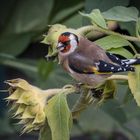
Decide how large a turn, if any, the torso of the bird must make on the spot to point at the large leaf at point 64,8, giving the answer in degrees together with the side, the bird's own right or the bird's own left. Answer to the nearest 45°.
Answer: approximately 90° to the bird's own right

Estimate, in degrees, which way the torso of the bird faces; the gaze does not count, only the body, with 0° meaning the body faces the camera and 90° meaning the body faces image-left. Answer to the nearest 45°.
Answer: approximately 90°

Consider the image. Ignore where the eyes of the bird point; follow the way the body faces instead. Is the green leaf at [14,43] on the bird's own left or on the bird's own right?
on the bird's own right
